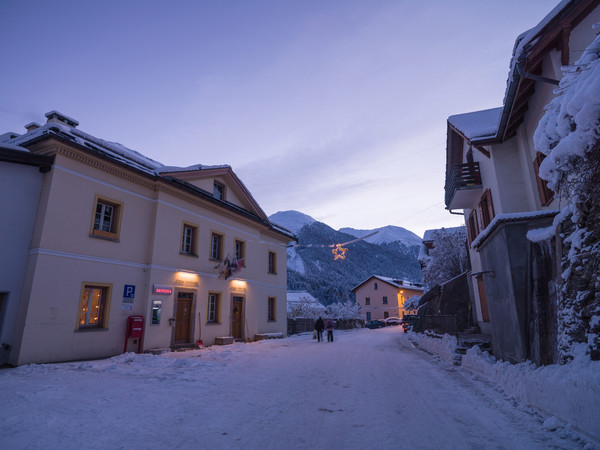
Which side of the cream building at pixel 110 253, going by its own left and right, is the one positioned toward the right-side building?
front

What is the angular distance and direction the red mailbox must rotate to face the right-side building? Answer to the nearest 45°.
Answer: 0° — it already faces it

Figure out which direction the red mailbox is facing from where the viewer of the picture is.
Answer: facing the viewer and to the right of the viewer
